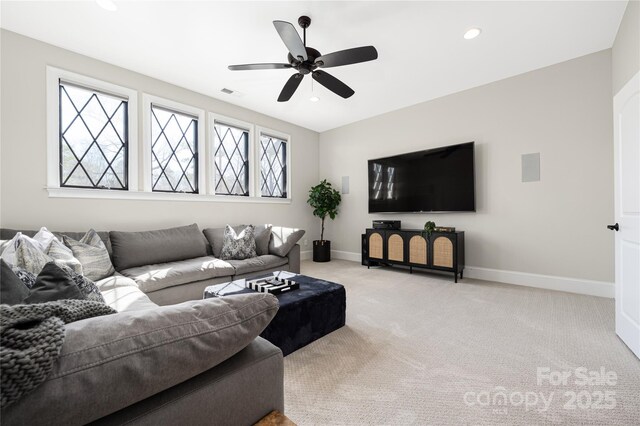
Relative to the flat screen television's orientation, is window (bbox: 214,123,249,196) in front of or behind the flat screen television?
in front

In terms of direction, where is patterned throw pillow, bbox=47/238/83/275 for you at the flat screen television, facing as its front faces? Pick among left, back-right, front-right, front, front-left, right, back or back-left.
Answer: front

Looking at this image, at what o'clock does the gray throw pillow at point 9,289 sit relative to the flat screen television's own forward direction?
The gray throw pillow is roughly at 11 o'clock from the flat screen television.

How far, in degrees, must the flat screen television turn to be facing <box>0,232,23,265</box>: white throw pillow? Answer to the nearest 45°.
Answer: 0° — it already faces it

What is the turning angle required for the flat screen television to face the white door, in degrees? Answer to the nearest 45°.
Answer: approximately 90° to its left

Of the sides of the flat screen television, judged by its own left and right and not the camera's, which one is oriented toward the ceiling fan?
front

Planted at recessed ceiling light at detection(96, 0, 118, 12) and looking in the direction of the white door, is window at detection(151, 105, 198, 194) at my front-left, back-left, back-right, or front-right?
back-left

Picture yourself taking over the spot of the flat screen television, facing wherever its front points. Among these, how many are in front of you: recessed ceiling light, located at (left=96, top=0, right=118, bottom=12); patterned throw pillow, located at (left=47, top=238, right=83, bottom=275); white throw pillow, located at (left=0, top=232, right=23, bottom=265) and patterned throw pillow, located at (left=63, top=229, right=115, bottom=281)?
4

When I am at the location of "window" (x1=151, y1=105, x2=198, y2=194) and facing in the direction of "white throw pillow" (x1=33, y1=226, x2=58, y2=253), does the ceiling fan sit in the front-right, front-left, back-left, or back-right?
front-left

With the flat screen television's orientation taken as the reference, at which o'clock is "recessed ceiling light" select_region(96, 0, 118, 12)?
The recessed ceiling light is roughly at 12 o'clock from the flat screen television.

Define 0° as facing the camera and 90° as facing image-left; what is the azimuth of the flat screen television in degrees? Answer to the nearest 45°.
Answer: approximately 45°

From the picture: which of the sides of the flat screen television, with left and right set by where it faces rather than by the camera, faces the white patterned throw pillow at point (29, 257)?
front

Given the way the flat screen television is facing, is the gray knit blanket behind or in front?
in front
